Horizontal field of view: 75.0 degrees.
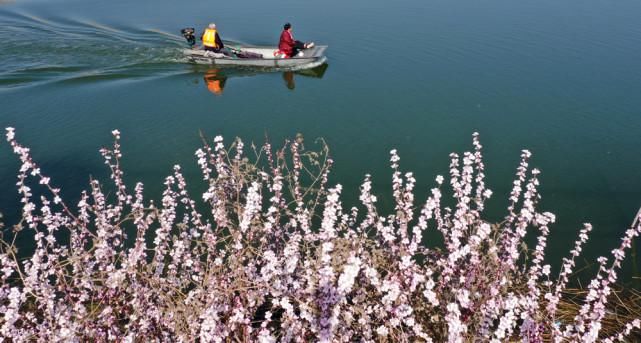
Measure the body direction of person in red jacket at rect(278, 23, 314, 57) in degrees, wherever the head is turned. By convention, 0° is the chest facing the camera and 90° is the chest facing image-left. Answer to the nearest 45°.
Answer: approximately 270°

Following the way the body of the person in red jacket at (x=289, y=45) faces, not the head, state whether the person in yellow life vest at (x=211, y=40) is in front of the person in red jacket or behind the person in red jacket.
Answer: behind
